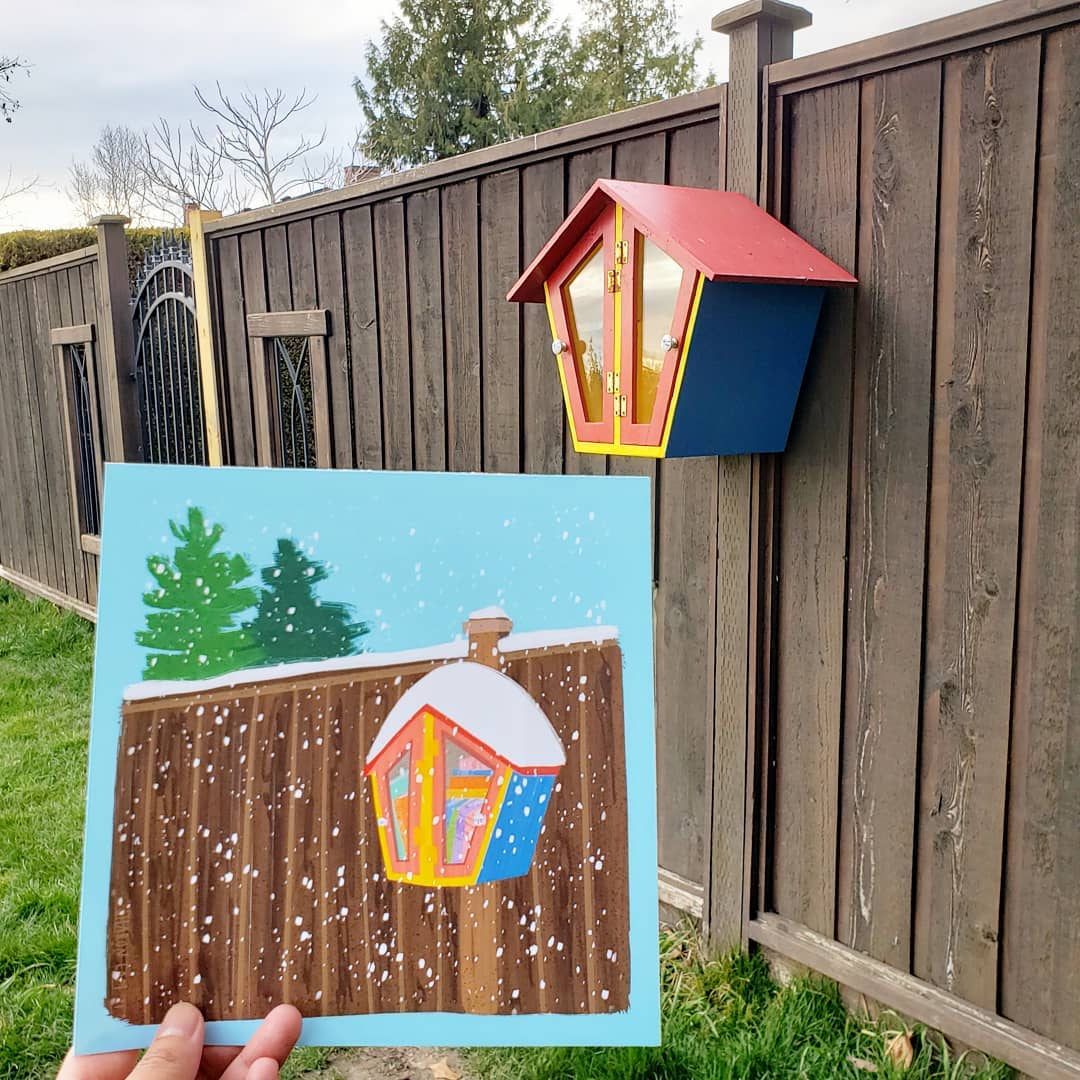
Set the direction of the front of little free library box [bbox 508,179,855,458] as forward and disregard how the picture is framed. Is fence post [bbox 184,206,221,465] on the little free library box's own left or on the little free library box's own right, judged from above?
on the little free library box's own right

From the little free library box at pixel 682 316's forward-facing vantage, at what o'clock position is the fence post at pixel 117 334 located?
The fence post is roughly at 3 o'clock from the little free library box.

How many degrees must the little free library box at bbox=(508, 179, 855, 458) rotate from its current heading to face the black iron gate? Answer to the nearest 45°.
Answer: approximately 90° to its right

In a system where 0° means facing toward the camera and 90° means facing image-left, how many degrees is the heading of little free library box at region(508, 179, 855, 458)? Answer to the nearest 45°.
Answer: approximately 45°

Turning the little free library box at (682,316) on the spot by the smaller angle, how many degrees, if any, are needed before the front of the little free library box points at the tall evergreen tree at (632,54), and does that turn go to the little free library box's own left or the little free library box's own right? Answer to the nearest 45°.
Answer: approximately 135° to the little free library box's own right

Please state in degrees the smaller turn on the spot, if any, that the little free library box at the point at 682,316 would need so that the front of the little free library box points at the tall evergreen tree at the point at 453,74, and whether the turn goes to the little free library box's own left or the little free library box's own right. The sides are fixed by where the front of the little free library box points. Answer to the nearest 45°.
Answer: approximately 135° to the little free library box's own right

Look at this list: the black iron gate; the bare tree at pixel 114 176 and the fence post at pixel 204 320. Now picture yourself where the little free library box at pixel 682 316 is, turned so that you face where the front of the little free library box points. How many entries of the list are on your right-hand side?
3

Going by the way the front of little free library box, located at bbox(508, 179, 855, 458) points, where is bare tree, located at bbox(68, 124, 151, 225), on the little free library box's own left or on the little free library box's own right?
on the little free library box's own right
